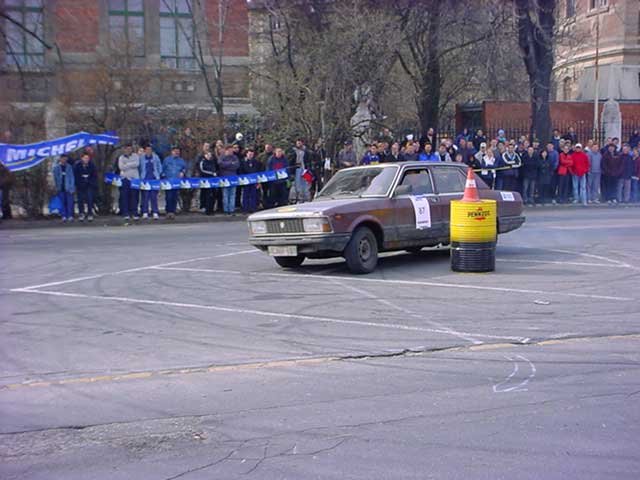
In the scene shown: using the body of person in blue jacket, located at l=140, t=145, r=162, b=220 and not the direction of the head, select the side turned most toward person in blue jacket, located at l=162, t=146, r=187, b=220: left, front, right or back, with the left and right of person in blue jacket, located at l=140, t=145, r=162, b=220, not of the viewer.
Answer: left

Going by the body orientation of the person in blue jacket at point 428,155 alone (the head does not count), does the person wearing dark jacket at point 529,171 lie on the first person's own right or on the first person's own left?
on the first person's own left

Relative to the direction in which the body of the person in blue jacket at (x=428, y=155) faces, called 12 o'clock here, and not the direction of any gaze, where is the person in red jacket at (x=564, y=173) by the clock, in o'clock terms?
The person in red jacket is roughly at 8 o'clock from the person in blue jacket.

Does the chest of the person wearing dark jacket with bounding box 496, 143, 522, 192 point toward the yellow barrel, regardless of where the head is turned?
yes

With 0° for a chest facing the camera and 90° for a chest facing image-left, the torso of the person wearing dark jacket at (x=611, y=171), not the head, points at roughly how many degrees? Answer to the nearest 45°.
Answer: approximately 0°

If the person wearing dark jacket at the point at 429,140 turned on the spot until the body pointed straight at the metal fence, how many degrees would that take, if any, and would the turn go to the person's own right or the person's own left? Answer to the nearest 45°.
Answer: approximately 135° to the person's own left

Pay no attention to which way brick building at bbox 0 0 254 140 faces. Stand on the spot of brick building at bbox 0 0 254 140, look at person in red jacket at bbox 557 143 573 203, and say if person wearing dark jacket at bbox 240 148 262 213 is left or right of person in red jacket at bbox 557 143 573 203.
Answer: right

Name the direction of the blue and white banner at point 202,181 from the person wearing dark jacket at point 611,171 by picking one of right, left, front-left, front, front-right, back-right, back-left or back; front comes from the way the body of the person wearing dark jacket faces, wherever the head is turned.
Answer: front-right

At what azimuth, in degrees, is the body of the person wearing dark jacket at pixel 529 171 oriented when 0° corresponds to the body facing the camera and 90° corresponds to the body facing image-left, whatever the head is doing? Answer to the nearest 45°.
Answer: approximately 0°
